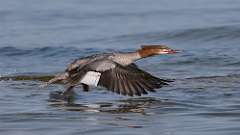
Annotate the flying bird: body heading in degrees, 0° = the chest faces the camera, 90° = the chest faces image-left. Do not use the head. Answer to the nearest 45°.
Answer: approximately 270°
